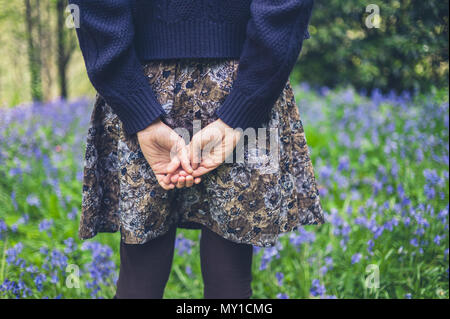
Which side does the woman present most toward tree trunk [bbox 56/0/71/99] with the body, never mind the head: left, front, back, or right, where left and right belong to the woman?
front

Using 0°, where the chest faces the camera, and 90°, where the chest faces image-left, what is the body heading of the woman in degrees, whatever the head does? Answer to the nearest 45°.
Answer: approximately 180°

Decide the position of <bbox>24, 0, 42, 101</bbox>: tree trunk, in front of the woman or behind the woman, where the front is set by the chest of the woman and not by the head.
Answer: in front
